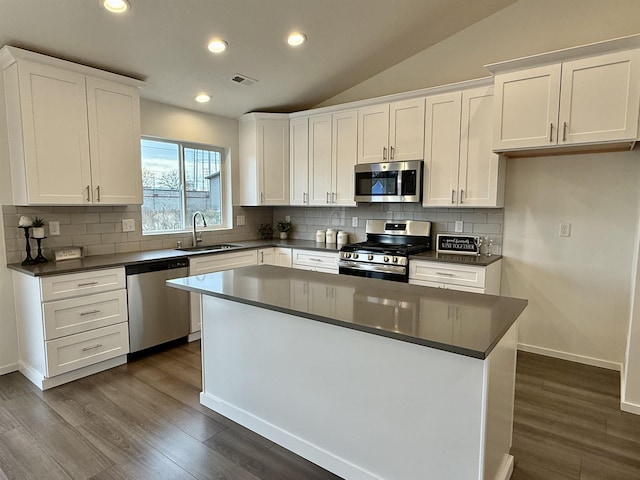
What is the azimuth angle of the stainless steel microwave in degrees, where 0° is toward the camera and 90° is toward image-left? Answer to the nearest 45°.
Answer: approximately 45°

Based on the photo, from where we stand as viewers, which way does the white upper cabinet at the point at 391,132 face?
facing the viewer and to the left of the viewer

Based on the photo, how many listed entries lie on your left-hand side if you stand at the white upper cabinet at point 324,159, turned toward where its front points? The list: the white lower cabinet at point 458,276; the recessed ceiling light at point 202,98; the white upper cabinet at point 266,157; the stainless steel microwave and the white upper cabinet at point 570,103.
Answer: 3

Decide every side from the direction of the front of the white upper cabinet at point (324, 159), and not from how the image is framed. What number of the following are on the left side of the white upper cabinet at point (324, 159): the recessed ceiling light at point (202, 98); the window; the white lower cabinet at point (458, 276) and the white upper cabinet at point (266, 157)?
1

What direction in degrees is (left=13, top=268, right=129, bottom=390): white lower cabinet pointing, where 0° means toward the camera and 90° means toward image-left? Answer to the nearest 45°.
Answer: approximately 315°

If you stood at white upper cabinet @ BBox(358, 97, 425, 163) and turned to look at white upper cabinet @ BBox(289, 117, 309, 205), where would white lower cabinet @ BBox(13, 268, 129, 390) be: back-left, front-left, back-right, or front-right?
front-left

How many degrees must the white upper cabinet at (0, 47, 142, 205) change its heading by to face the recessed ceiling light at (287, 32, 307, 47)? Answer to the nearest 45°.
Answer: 0° — it already faces it

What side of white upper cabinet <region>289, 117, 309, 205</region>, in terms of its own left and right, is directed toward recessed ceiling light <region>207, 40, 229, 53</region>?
front

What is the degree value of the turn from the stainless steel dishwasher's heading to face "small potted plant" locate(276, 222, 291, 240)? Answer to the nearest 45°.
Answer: approximately 90° to its left

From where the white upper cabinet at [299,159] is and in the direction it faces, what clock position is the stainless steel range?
The stainless steel range is roughly at 9 o'clock from the white upper cabinet.
